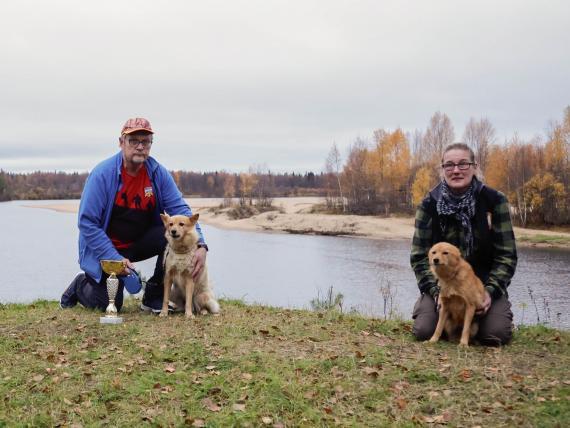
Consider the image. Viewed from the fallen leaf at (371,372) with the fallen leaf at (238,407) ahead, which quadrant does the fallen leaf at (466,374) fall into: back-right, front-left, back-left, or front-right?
back-left

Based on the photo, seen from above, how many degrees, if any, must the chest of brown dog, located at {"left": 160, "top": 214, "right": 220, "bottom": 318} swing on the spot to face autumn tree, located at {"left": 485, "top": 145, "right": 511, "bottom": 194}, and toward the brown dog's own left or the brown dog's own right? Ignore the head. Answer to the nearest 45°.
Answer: approximately 180°

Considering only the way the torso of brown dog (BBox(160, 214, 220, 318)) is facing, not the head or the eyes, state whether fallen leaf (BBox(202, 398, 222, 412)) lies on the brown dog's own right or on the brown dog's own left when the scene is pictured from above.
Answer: on the brown dog's own left

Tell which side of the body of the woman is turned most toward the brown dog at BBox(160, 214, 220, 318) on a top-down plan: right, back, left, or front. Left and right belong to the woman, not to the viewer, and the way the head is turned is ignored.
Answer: right

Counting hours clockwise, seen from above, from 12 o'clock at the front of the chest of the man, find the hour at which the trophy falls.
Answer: The trophy is roughly at 2 o'clock from the man.

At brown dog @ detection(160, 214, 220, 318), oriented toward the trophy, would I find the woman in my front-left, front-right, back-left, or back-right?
back-left

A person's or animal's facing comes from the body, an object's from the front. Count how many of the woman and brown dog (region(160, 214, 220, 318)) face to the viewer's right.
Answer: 0

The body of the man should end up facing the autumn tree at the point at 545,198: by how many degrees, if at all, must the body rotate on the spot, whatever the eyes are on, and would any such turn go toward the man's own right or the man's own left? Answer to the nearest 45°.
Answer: approximately 90° to the man's own left
